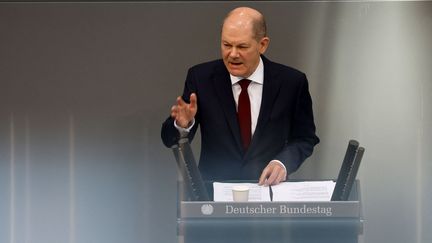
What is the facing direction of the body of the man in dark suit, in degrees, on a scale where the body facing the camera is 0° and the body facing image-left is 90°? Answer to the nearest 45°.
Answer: approximately 0°

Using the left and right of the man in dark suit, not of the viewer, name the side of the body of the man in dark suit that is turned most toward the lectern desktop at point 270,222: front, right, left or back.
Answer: front

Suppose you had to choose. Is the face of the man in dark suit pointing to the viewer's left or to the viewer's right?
to the viewer's left
